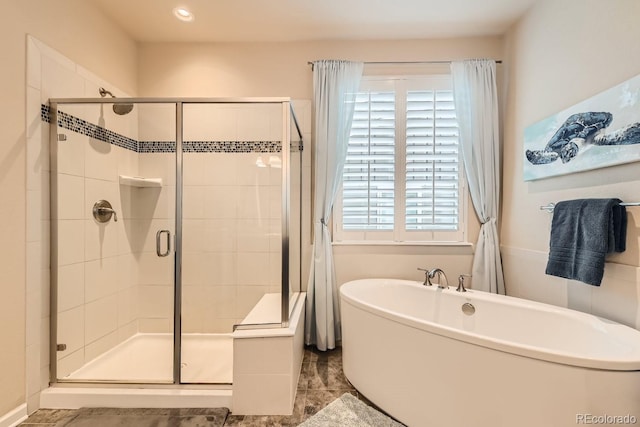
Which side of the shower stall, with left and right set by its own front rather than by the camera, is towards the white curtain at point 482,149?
left

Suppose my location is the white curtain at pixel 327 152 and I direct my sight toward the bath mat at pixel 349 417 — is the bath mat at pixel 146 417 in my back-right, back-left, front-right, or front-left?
front-right

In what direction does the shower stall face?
toward the camera

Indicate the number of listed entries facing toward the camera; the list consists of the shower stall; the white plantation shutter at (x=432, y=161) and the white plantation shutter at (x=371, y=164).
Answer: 3

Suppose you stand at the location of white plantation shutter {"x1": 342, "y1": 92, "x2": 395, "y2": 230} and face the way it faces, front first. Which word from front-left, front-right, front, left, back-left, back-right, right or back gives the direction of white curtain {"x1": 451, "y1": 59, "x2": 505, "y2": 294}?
left

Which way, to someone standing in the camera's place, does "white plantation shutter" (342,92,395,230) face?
facing the viewer

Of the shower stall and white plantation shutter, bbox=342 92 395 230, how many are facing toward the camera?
2

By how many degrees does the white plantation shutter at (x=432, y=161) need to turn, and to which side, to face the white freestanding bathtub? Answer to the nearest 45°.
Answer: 0° — it already faces it

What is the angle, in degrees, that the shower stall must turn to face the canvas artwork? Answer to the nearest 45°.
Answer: approximately 45° to its left

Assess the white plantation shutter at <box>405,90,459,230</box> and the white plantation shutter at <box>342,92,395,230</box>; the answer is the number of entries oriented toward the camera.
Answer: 2
